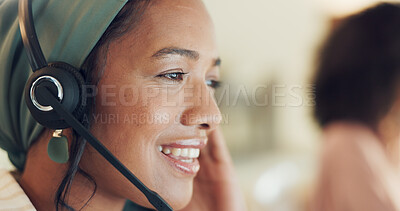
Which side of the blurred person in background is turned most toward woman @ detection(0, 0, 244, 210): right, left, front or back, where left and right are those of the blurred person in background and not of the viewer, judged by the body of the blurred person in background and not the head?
back

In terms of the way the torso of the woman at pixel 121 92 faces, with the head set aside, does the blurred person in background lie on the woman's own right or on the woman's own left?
on the woman's own left

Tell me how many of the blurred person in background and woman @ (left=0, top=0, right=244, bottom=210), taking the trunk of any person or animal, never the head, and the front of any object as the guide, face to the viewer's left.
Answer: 0

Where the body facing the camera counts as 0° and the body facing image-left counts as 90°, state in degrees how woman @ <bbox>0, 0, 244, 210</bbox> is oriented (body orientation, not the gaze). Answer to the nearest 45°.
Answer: approximately 315°

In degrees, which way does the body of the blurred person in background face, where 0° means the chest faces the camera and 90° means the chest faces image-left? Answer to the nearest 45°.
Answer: approximately 225°

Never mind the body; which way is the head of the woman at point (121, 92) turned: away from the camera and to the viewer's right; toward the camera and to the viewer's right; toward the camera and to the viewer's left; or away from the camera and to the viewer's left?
toward the camera and to the viewer's right
